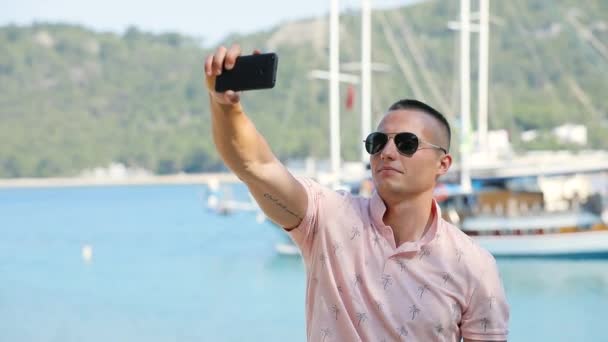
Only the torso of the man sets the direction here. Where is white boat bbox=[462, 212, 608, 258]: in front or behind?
behind

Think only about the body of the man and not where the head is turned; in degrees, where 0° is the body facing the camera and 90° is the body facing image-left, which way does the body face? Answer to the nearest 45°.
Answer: approximately 45°
